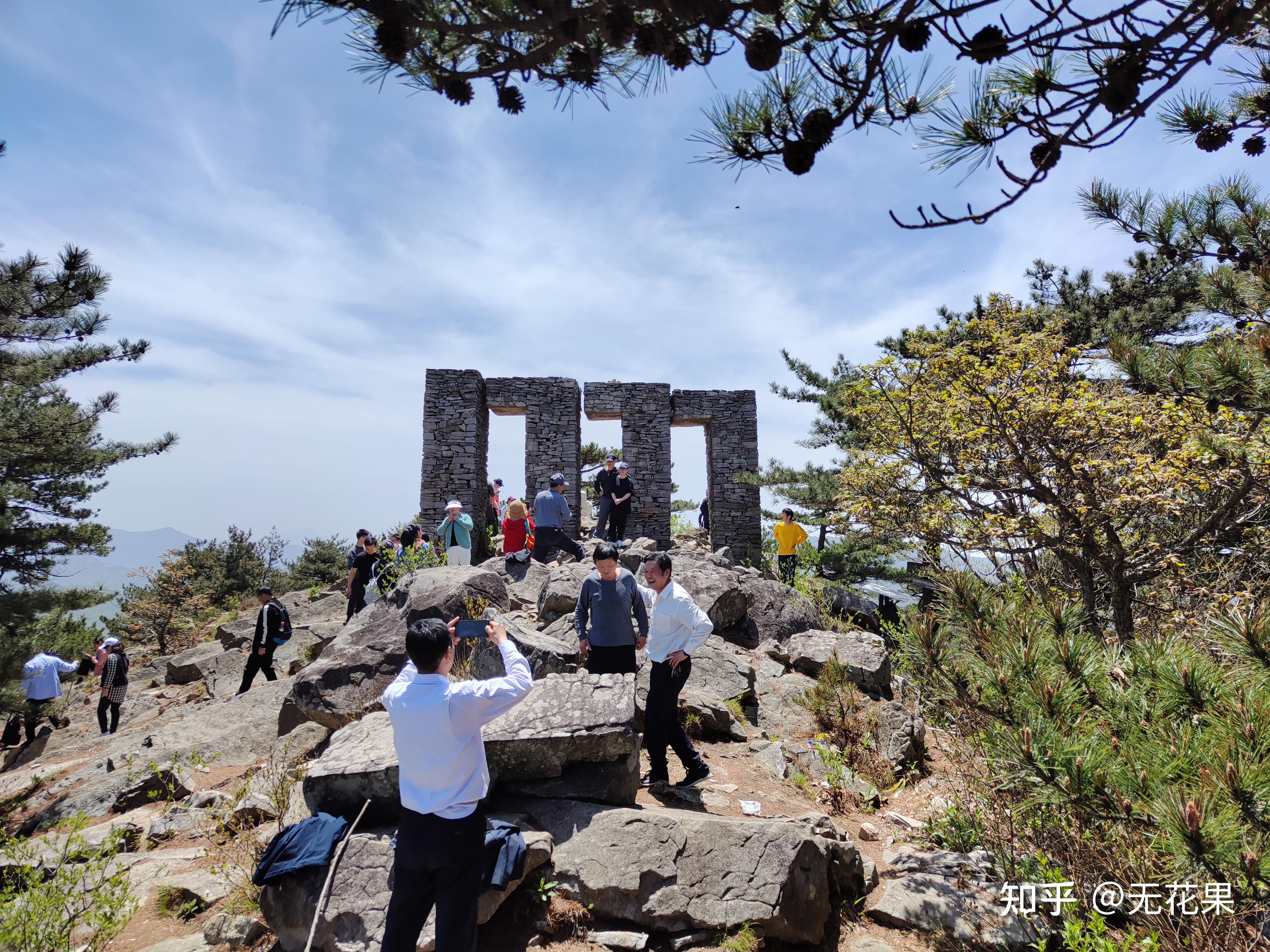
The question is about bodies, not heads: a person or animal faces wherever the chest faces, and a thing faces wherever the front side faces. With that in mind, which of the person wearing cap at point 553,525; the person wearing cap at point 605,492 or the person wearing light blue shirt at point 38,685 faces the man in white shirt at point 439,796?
the person wearing cap at point 605,492

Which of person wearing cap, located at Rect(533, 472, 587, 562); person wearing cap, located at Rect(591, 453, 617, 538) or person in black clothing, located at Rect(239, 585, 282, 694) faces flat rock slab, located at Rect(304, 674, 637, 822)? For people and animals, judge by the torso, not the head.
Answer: person wearing cap, located at Rect(591, 453, 617, 538)

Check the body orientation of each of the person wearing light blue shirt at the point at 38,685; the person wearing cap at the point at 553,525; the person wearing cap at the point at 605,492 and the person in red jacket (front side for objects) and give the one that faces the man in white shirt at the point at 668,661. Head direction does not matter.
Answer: the person wearing cap at the point at 605,492

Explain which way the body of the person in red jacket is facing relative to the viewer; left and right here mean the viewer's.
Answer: facing away from the viewer

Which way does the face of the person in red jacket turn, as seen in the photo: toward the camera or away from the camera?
away from the camera

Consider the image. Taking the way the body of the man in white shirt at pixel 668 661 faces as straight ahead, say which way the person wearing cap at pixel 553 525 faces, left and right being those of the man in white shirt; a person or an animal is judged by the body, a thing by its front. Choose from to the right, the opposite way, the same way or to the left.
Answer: the opposite way

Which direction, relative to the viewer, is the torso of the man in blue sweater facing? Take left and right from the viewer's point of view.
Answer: facing the viewer

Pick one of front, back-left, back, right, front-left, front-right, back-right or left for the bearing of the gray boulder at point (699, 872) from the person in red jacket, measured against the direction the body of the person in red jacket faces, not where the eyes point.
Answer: back

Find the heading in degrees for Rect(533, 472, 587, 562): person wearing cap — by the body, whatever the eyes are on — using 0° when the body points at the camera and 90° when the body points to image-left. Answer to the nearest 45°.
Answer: approximately 225°

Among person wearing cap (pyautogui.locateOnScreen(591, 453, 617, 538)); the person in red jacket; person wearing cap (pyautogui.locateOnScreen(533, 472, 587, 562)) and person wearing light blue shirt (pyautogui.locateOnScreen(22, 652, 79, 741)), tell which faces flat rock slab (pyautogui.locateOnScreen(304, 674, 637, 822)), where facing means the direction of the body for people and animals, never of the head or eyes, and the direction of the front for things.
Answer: person wearing cap (pyautogui.locateOnScreen(591, 453, 617, 538))

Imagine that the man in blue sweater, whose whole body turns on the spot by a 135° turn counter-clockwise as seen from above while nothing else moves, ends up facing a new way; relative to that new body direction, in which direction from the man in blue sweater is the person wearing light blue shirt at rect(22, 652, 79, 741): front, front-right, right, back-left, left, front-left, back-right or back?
left

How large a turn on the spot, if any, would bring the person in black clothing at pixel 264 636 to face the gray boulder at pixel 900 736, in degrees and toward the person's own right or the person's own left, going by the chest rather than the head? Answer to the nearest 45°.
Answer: approximately 135° to the person's own left

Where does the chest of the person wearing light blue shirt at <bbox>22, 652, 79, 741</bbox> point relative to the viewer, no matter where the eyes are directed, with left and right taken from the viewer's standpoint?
facing away from the viewer and to the right of the viewer

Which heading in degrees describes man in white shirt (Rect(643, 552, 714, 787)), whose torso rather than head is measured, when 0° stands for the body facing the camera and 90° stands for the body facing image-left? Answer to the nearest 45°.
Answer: approximately 45°

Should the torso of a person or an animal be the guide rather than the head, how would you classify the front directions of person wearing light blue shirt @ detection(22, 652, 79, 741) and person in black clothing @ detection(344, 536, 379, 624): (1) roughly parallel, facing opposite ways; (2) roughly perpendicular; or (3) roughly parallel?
roughly perpendicular

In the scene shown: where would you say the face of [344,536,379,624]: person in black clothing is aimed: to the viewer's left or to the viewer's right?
to the viewer's right

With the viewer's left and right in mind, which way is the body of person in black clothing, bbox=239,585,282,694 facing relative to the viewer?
facing to the left of the viewer
